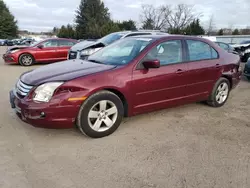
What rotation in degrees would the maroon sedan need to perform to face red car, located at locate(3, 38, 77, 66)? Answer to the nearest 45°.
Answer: approximately 90° to its right

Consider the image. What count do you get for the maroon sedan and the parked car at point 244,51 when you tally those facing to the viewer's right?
0

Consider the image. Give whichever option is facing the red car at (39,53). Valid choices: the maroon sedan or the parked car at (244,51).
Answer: the parked car

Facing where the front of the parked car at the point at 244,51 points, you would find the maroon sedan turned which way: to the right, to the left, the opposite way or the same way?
the same way

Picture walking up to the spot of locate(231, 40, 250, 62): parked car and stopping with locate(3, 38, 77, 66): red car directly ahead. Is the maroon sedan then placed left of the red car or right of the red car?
left

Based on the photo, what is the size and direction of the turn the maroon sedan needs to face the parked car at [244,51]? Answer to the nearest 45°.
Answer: approximately 180°

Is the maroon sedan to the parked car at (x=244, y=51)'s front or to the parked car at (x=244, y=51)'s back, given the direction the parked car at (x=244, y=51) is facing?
to the front

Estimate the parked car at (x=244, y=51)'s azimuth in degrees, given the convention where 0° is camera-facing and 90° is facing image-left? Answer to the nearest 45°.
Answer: approximately 45°

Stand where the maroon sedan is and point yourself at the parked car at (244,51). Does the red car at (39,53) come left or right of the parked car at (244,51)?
left

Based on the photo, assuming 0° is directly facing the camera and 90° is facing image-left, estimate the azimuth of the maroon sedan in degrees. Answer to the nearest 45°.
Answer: approximately 45°

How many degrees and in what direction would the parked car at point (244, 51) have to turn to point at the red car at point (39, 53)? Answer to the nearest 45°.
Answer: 0° — it already faces it
